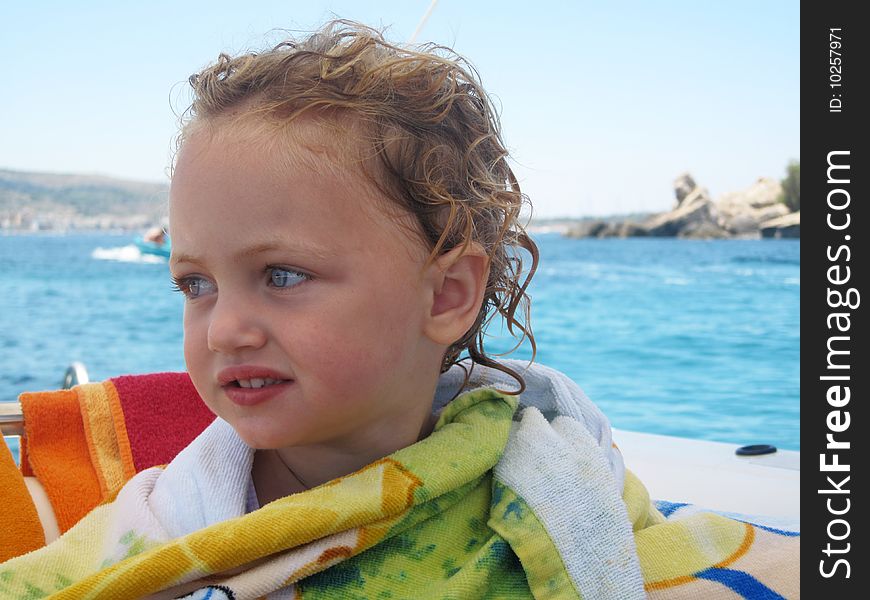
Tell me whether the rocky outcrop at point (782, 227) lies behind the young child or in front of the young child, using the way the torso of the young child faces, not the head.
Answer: behind

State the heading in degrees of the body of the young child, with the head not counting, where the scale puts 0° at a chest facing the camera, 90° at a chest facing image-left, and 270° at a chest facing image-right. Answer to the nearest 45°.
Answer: approximately 45°

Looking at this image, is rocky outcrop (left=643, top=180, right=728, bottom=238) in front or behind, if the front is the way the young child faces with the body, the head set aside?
behind

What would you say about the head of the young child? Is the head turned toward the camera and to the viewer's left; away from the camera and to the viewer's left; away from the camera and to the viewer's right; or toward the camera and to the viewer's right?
toward the camera and to the viewer's left
